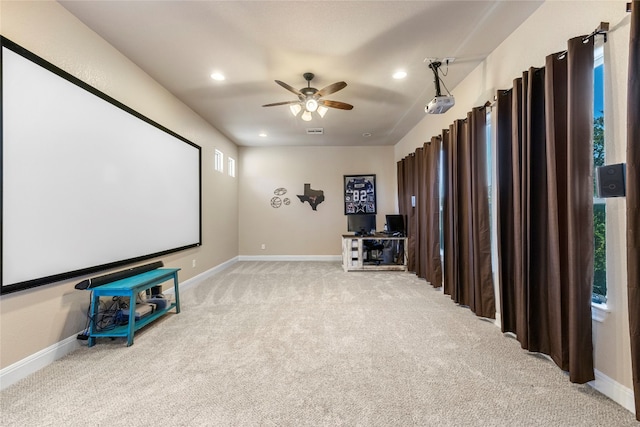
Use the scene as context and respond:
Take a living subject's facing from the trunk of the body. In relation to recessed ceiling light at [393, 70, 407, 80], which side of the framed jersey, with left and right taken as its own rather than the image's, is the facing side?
front

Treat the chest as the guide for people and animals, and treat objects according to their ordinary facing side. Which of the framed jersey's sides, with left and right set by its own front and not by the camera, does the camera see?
front

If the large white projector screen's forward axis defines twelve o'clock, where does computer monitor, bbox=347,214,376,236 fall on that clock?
The computer monitor is roughly at 10 o'clock from the large white projector screen.

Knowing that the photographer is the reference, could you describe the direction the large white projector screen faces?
facing the viewer and to the right of the viewer

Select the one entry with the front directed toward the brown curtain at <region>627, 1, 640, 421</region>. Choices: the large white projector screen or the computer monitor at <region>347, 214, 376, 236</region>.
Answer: the large white projector screen

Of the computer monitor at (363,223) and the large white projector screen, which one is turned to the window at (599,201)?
the large white projector screen

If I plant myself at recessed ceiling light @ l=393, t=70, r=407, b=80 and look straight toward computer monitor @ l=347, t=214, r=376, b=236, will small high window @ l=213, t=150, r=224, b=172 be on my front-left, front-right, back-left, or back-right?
front-left

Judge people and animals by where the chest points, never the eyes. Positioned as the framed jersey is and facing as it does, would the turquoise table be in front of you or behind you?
in front

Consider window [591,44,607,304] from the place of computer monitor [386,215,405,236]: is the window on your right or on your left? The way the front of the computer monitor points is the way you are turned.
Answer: on your left

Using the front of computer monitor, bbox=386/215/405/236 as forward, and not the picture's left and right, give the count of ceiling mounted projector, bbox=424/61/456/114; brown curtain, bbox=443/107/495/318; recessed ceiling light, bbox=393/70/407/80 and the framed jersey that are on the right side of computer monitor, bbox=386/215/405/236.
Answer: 1

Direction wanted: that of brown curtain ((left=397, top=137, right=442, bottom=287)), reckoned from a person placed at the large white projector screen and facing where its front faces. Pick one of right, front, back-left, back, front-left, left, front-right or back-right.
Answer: front-left
